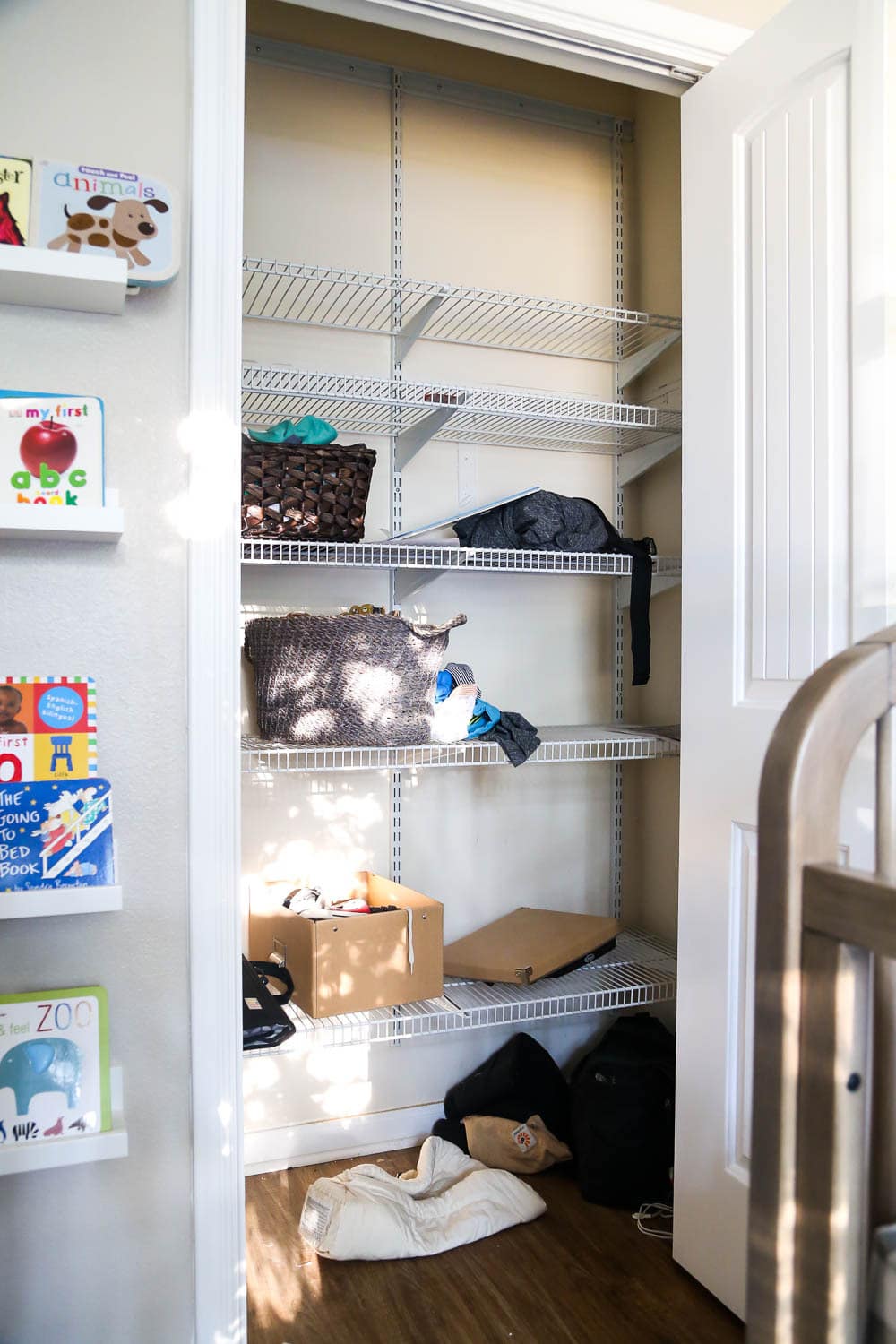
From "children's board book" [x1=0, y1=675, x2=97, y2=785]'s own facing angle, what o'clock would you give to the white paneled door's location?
The white paneled door is roughly at 9 o'clock from the children's board book.

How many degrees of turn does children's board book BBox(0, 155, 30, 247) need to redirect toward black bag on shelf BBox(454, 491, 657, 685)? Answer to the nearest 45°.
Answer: approximately 135° to its left

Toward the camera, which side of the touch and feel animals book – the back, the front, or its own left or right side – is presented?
front

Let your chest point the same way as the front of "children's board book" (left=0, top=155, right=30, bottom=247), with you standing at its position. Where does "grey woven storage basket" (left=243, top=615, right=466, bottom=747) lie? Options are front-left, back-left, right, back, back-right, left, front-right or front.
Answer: back-left

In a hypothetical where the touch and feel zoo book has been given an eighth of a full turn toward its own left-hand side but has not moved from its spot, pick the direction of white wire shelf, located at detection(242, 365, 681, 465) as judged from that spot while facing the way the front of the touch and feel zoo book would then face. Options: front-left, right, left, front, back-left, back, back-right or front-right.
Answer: left

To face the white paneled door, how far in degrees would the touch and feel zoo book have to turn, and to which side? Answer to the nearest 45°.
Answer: approximately 90° to its left

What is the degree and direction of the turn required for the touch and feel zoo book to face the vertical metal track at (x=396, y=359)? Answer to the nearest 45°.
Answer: approximately 135° to its left

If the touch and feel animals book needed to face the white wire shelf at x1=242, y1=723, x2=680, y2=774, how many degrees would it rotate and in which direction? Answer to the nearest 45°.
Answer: approximately 135° to its left

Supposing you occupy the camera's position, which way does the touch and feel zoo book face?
facing the viewer

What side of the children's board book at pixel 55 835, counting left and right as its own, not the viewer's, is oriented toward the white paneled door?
left

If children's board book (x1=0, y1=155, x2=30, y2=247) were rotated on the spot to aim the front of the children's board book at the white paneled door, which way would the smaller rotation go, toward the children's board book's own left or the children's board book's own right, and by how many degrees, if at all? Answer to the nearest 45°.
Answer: approximately 90° to the children's board book's own left

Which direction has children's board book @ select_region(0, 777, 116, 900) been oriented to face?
toward the camera
